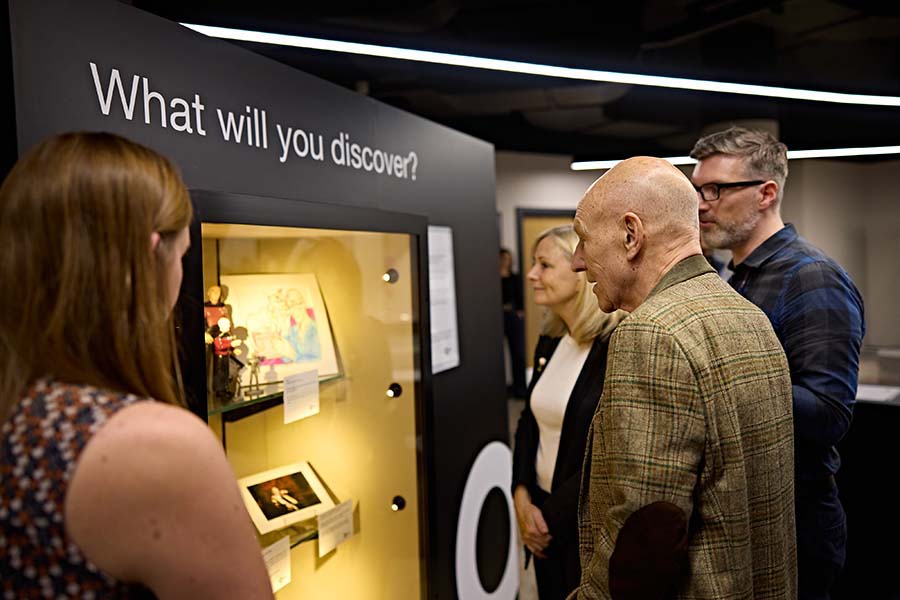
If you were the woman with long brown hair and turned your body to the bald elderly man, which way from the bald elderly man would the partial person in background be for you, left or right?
left

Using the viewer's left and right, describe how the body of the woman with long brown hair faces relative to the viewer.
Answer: facing away from the viewer and to the right of the viewer

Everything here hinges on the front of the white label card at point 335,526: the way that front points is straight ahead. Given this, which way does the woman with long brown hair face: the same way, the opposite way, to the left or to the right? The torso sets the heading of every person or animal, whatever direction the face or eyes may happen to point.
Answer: to the left

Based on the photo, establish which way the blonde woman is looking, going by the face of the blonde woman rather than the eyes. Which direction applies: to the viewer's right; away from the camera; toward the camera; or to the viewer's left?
to the viewer's left

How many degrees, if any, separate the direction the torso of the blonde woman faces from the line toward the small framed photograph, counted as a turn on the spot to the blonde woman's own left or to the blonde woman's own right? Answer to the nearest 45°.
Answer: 0° — they already face it

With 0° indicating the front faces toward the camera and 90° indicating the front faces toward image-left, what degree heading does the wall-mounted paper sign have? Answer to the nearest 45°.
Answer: approximately 315°

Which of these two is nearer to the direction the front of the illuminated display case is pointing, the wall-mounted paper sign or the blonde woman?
the blonde woman

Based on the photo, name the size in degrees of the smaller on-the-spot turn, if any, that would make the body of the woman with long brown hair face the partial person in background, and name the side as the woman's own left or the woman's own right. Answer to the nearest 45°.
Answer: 0° — they already face them

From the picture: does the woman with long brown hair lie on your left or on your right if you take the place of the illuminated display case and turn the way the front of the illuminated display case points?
on your right

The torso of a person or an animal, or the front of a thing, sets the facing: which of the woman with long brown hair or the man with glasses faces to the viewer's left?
the man with glasses

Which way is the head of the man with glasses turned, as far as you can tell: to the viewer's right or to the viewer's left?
to the viewer's left

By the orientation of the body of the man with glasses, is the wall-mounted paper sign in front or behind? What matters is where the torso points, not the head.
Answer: in front

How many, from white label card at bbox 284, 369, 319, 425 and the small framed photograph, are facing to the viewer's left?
0
